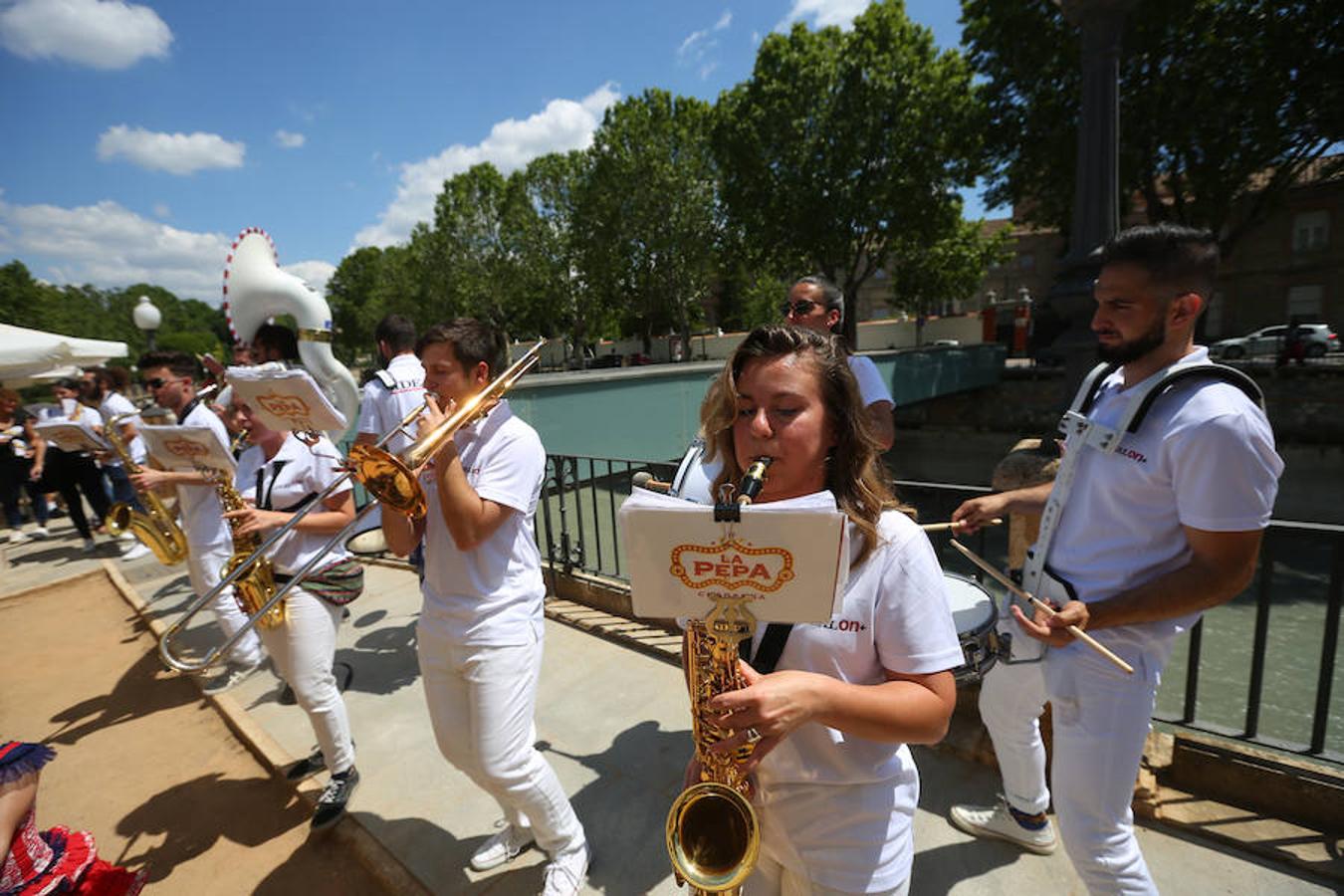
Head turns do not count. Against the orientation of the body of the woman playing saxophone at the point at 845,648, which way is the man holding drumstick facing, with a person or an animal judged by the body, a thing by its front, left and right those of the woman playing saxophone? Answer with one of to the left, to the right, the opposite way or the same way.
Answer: to the right

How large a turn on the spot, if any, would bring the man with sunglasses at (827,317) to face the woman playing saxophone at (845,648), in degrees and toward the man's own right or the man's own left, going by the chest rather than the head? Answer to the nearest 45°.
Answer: approximately 45° to the man's own left

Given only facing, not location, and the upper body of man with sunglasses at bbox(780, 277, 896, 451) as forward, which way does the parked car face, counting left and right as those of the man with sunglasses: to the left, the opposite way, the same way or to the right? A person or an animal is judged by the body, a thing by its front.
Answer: to the right

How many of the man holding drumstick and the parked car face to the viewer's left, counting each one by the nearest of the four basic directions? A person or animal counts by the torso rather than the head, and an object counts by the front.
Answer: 2

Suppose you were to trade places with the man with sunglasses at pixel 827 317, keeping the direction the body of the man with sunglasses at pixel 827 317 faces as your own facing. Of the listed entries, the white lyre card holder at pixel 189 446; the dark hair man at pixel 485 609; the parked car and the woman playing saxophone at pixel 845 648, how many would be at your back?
1

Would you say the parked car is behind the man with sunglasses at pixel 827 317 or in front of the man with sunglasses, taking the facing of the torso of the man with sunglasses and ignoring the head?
behind

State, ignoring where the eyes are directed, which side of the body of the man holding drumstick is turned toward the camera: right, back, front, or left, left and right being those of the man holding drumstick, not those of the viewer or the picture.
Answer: left

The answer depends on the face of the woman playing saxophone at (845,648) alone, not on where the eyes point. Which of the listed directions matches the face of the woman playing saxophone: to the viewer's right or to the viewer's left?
to the viewer's left

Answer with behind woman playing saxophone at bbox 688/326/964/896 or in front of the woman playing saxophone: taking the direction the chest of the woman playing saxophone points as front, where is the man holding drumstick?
behind

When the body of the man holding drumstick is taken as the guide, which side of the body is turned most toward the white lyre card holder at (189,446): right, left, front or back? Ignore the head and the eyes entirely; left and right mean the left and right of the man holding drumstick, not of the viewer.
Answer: front

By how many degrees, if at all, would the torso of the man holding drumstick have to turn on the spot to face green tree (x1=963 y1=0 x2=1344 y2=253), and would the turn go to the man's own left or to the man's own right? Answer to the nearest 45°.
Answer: approximately 90° to the man's own right

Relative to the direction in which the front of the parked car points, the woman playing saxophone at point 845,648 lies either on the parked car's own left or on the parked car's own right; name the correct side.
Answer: on the parked car's own left

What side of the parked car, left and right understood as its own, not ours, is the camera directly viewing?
left

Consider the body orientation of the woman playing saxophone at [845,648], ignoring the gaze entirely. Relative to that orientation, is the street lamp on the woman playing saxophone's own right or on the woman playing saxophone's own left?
on the woman playing saxophone's own right

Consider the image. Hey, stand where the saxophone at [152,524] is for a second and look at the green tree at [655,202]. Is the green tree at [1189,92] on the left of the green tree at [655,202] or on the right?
right
